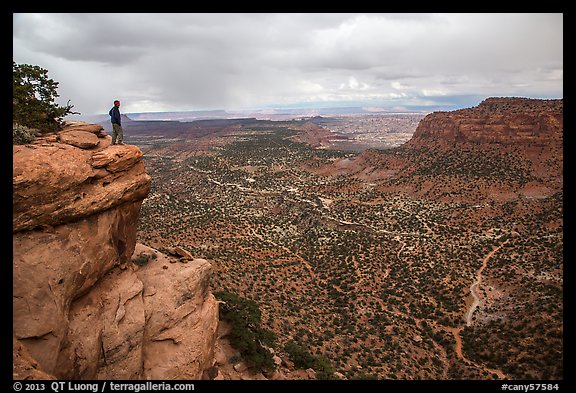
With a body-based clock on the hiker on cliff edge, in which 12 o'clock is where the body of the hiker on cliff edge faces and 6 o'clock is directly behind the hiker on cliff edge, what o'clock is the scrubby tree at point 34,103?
The scrubby tree is roughly at 7 o'clock from the hiker on cliff edge.

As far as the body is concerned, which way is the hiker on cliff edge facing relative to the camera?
to the viewer's right
